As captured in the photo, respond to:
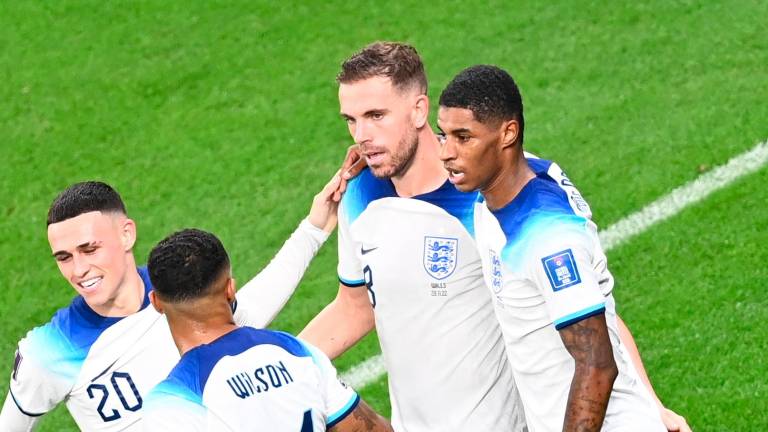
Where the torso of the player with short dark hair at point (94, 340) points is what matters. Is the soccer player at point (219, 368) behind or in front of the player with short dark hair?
in front

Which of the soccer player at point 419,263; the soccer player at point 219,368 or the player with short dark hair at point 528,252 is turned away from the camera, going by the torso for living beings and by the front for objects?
the soccer player at point 219,368

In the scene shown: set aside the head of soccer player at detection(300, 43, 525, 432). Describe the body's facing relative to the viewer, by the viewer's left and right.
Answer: facing the viewer and to the left of the viewer

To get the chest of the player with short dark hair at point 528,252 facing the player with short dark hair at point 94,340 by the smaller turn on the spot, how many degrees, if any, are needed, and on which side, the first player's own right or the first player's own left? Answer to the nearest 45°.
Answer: approximately 45° to the first player's own right

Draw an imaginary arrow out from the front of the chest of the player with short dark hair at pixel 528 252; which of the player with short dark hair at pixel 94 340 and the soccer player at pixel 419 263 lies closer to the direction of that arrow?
the player with short dark hair

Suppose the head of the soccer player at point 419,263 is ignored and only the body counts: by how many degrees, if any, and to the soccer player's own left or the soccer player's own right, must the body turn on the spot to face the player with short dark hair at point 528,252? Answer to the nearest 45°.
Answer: approximately 90° to the soccer player's own left

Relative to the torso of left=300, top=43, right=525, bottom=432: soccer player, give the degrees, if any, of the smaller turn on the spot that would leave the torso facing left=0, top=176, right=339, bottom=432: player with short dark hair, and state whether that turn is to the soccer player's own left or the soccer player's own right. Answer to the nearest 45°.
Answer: approximately 45° to the soccer player's own right

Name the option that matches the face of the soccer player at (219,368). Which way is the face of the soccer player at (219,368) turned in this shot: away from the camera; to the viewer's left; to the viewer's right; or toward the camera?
away from the camera

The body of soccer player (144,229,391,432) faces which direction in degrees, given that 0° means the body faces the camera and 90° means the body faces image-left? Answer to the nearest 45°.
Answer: approximately 180°

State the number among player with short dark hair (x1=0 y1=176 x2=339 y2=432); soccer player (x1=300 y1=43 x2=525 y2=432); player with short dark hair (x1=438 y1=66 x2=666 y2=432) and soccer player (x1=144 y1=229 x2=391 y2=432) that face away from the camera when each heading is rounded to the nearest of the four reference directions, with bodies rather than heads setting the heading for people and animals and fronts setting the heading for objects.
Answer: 1
